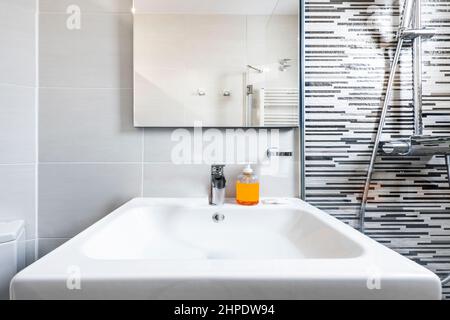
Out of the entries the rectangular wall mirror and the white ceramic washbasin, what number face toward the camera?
2

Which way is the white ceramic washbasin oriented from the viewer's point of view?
toward the camera

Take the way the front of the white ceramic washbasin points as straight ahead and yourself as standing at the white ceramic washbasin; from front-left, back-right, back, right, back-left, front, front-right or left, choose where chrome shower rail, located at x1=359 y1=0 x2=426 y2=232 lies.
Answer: back-left

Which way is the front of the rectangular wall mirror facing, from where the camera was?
facing the viewer

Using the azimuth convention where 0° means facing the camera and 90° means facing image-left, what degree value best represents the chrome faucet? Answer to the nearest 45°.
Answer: approximately 0°
